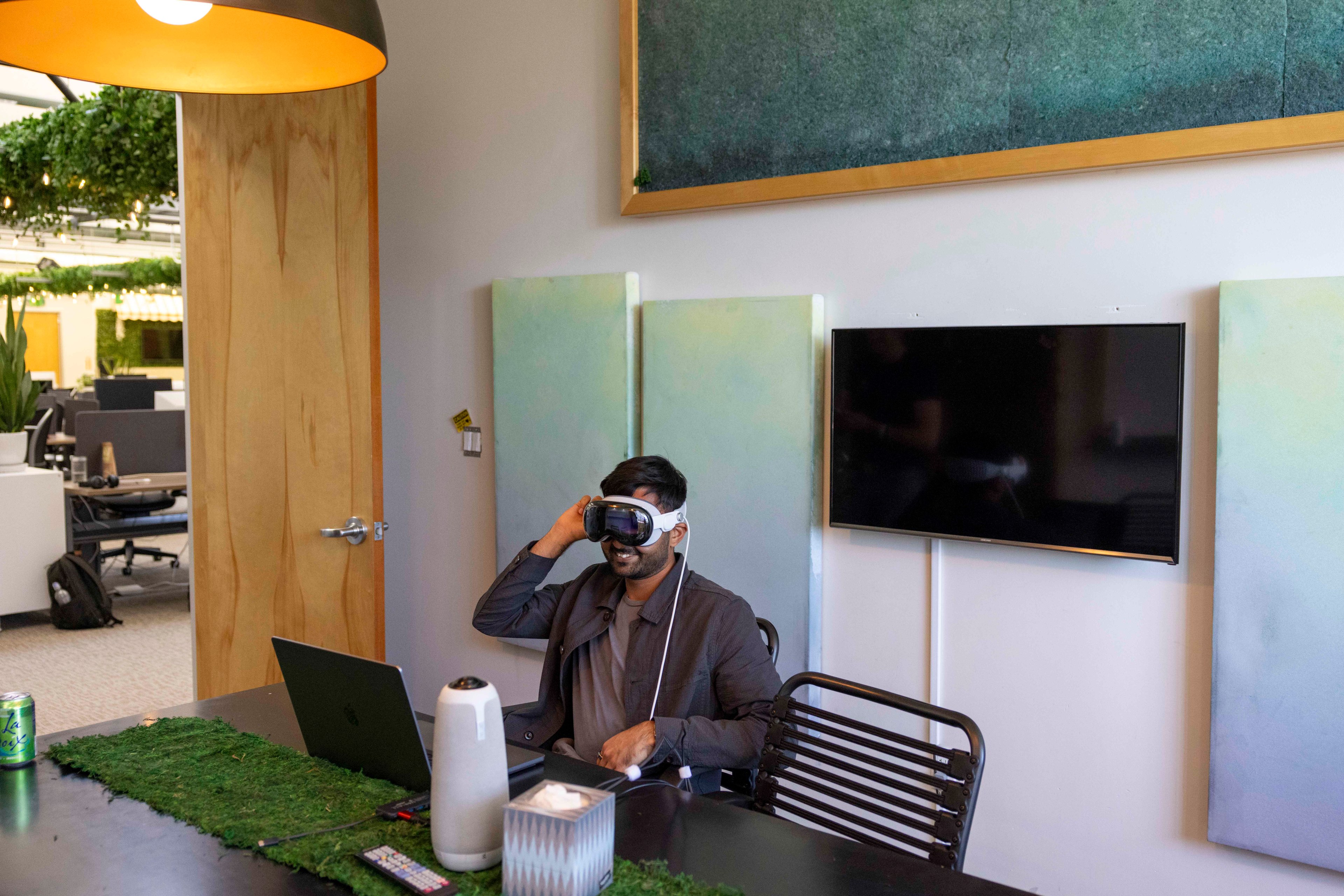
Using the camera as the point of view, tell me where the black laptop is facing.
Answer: facing away from the viewer and to the right of the viewer
